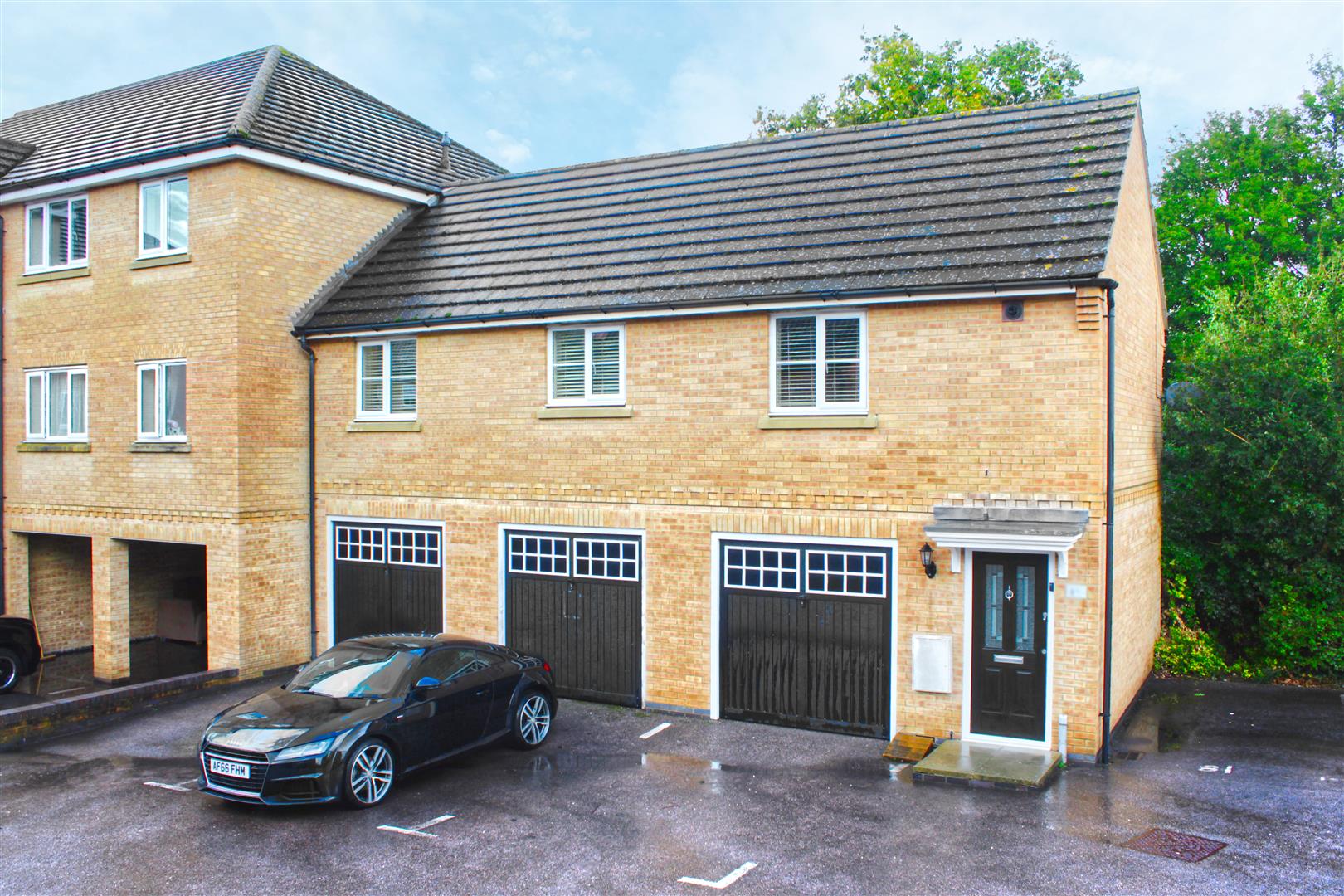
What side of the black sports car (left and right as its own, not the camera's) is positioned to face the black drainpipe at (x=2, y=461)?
right

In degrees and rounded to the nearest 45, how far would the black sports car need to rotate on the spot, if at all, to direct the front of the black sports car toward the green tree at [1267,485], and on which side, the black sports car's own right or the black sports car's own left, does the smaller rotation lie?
approximately 135° to the black sports car's own left

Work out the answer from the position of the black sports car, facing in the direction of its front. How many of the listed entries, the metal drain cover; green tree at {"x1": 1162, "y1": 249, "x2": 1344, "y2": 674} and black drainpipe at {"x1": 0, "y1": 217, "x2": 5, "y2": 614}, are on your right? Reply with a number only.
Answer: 1

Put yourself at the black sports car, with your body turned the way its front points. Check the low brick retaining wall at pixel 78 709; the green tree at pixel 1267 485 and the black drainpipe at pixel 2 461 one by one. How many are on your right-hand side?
2

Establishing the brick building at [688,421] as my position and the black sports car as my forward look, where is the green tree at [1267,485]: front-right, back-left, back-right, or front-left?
back-left

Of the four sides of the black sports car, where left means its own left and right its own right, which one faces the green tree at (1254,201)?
back

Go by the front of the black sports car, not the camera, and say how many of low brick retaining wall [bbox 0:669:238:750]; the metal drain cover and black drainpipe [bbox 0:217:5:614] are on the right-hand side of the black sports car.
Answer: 2

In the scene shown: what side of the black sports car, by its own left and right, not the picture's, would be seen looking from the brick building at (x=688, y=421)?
back

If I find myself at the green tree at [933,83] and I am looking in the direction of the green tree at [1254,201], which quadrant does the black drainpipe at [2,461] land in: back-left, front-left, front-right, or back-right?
back-right

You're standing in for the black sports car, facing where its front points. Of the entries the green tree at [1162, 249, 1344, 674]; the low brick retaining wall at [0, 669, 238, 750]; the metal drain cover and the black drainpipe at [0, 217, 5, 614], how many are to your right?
2

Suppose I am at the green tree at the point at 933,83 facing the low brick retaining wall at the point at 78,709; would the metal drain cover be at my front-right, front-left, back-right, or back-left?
front-left

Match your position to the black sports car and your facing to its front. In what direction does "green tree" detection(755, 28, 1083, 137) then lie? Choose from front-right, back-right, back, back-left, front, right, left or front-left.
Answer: back

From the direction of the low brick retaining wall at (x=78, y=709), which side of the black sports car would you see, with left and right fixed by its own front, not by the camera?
right

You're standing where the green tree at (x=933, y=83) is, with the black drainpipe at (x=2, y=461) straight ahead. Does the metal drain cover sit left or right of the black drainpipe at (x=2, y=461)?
left
